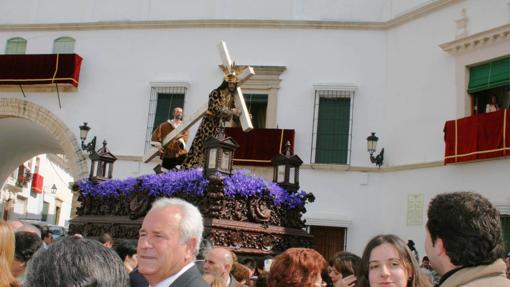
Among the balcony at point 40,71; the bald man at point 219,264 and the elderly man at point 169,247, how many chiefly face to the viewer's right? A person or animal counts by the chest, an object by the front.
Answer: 0

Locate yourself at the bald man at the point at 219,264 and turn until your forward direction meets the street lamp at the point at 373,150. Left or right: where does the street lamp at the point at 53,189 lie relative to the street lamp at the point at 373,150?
left

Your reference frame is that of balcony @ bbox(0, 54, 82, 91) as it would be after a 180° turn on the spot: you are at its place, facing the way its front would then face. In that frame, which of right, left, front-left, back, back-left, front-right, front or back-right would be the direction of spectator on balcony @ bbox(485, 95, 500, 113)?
back-right

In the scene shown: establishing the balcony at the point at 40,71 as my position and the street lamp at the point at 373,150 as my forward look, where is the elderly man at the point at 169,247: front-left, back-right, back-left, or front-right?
front-right

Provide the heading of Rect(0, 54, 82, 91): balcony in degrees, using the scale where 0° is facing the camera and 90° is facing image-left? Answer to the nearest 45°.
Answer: approximately 0°

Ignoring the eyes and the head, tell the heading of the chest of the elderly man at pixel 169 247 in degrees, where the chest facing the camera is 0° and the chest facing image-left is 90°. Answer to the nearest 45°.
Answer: approximately 45°

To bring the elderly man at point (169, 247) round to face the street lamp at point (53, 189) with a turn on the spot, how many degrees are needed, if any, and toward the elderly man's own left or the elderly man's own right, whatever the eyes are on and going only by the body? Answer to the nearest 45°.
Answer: approximately 135° to the elderly man's own right

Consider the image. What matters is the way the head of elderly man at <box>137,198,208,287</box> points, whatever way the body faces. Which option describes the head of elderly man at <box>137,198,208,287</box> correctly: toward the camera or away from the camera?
toward the camera

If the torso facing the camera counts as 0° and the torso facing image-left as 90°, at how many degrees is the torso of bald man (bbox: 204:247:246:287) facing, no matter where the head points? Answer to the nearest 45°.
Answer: approximately 45°

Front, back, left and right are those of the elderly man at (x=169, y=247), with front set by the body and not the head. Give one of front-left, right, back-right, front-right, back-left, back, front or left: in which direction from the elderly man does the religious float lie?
back-right

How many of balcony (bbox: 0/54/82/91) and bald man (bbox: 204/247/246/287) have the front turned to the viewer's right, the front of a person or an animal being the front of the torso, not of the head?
0

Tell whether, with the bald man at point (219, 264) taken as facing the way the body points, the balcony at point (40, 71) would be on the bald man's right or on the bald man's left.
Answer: on the bald man's right

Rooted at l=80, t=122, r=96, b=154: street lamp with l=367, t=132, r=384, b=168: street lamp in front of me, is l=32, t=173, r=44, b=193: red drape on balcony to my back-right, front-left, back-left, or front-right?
back-left
